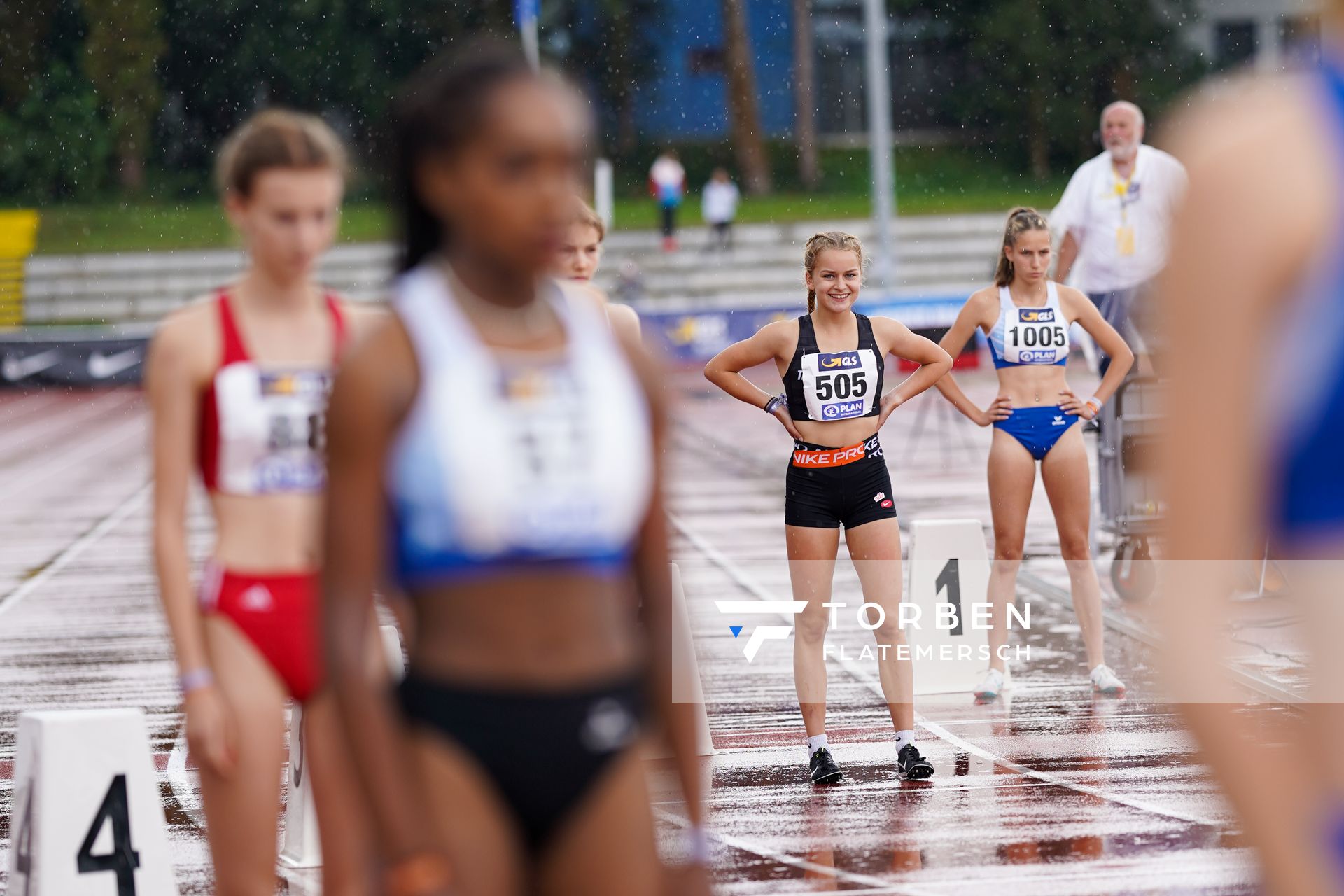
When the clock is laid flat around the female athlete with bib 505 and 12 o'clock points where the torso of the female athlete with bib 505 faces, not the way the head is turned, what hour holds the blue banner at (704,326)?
The blue banner is roughly at 6 o'clock from the female athlete with bib 505.

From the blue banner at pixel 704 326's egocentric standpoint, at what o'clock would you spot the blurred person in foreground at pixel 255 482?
The blurred person in foreground is roughly at 12 o'clock from the blue banner.

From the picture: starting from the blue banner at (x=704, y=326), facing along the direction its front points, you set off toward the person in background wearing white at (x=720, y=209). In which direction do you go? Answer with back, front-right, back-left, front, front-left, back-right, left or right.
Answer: back

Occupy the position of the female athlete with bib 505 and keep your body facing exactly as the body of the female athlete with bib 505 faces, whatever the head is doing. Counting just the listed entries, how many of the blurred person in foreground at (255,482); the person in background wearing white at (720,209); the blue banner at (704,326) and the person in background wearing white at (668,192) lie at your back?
3

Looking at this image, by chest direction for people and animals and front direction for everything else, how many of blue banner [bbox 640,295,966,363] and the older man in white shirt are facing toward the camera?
2
